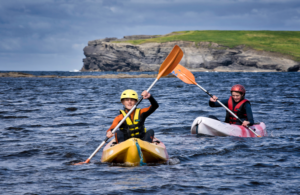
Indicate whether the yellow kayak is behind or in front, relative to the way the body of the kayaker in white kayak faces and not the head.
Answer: in front

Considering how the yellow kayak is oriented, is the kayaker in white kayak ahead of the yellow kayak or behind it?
behind

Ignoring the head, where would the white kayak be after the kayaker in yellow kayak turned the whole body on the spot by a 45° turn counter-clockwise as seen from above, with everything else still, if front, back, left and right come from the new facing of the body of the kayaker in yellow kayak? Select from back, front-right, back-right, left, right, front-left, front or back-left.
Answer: left

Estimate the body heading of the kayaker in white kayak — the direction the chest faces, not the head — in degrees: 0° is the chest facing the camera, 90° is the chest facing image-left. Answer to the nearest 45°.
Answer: approximately 45°
